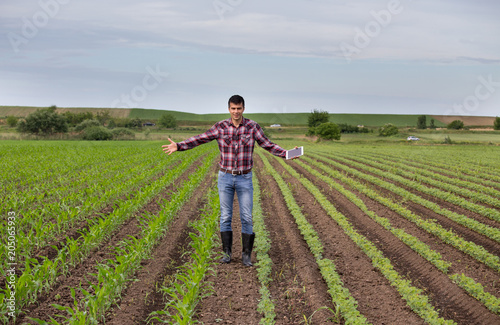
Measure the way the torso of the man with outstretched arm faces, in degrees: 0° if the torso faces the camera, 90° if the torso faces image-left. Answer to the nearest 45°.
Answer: approximately 0°
